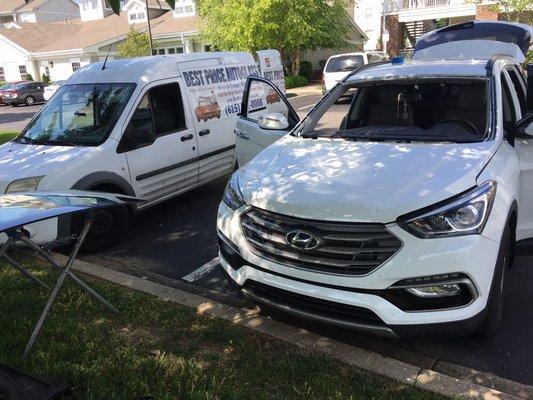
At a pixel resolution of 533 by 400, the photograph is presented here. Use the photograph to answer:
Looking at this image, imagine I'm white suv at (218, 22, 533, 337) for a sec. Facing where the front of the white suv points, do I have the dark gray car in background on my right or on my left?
on my right

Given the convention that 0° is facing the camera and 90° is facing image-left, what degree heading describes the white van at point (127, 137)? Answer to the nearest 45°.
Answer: approximately 45°

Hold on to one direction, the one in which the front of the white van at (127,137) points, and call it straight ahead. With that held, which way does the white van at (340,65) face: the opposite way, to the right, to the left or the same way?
the opposite way

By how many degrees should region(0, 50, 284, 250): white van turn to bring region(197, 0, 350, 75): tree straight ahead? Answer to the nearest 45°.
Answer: approximately 135° to its right

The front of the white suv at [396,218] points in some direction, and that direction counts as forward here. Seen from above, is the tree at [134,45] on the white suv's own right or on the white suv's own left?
on the white suv's own right

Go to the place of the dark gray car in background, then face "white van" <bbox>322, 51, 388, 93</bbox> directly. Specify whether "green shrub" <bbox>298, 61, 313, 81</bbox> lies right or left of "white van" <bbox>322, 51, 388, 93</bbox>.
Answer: left

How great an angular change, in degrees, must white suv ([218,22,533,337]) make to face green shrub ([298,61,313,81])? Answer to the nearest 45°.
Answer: approximately 135° to its right

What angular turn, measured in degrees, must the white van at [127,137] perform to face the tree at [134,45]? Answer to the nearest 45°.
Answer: approximately 135° to its right

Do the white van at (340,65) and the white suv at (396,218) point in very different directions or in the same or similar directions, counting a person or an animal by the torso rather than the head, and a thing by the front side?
very different directions

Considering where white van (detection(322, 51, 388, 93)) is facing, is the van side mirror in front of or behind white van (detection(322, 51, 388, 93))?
behind

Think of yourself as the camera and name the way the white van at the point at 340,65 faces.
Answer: facing away from the viewer and to the right of the viewer

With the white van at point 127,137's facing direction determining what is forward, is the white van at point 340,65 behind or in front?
behind

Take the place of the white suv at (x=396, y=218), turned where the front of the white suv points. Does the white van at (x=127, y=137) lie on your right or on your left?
on your right
